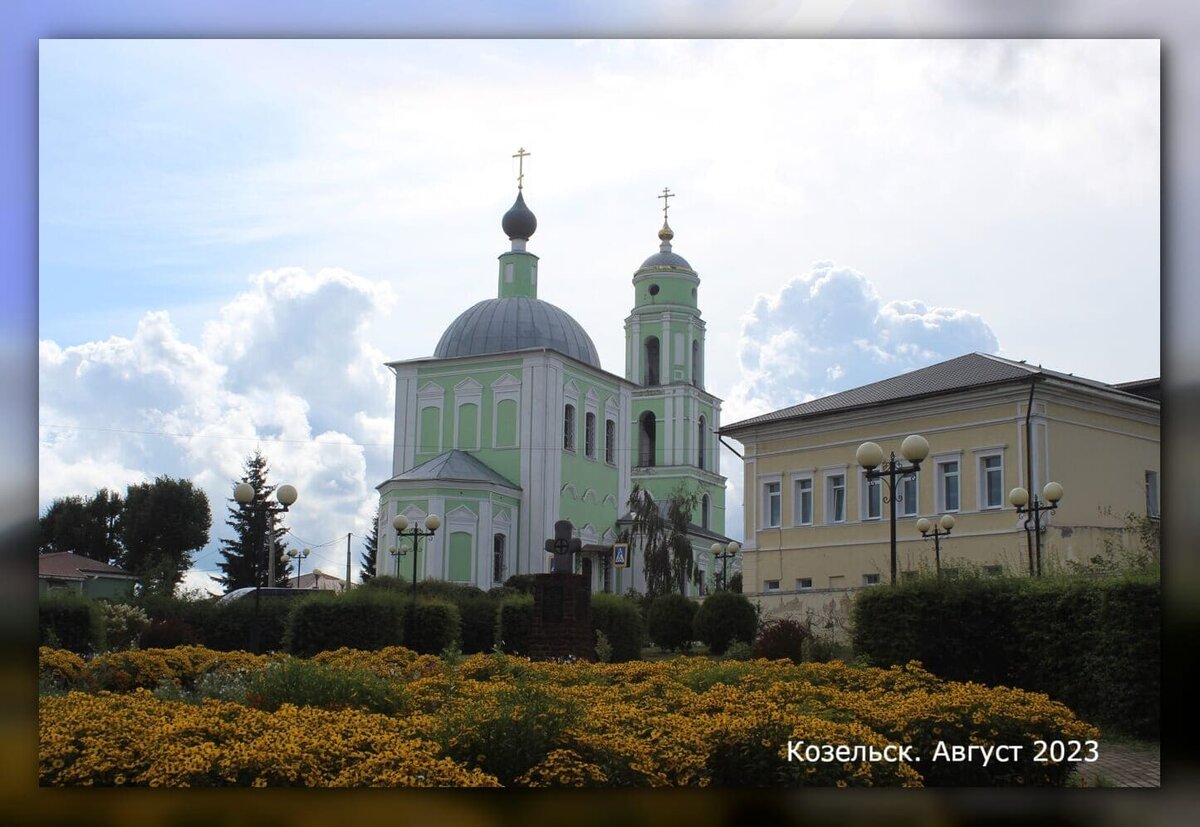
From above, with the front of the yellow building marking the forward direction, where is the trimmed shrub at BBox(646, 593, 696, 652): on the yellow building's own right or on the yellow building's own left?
on the yellow building's own right

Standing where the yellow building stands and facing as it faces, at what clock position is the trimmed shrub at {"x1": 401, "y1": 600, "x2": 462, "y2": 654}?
The trimmed shrub is roughly at 1 o'clock from the yellow building.

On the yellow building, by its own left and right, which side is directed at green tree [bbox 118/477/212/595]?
right

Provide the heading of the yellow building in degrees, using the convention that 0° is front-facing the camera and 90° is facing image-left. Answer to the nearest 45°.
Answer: approximately 45°
